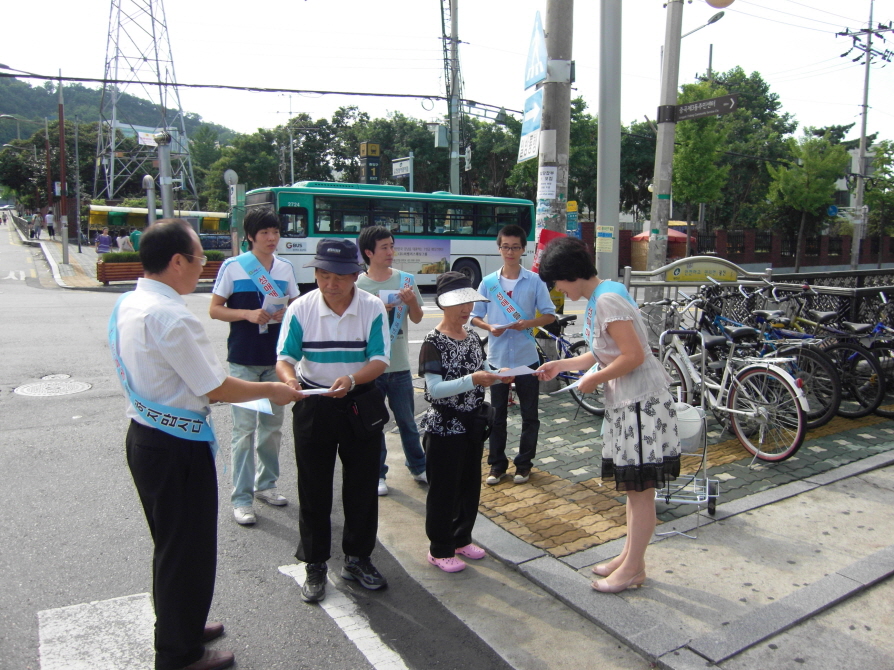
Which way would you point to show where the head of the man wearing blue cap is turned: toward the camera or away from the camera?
toward the camera

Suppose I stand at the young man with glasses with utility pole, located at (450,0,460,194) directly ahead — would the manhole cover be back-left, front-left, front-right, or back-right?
front-left

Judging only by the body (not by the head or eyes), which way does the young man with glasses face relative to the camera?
toward the camera

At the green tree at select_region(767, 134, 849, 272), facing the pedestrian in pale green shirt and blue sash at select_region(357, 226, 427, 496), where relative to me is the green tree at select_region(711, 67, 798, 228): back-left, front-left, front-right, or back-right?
back-right

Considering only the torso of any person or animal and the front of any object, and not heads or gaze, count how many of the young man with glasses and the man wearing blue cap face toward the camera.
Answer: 2

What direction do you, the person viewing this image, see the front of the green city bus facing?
facing the viewer and to the left of the viewer

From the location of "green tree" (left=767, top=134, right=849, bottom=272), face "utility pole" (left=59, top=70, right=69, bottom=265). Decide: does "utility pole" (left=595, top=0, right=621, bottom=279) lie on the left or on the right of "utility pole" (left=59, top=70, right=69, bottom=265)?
left

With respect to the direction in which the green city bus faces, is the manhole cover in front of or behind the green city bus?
in front

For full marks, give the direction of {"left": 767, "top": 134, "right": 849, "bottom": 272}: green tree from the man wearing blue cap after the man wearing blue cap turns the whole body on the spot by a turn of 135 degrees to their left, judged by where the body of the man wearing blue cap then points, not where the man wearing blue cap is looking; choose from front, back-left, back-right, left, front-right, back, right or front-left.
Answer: front

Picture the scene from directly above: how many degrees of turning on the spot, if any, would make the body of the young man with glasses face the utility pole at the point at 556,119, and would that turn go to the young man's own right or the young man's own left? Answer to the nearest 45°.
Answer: approximately 180°

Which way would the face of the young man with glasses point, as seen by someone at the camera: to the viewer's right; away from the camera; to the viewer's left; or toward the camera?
toward the camera

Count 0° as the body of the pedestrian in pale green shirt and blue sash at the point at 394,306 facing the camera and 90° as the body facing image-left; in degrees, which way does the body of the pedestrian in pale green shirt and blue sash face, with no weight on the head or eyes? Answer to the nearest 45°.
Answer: approximately 315°

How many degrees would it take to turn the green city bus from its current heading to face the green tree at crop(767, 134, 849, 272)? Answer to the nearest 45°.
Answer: approximately 180°

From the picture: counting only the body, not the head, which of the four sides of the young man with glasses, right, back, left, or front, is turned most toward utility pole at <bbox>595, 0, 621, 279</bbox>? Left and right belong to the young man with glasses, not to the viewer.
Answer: back

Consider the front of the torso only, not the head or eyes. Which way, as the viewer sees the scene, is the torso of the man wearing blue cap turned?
toward the camera
